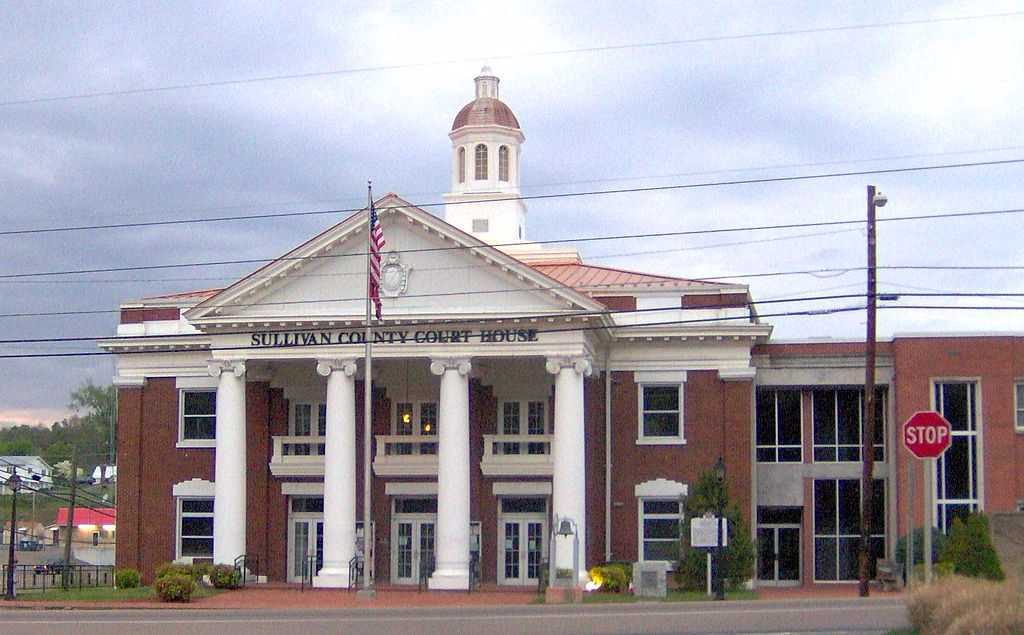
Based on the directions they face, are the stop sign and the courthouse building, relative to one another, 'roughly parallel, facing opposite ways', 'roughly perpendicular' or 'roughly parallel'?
roughly parallel

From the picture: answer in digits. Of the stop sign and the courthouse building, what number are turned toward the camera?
2

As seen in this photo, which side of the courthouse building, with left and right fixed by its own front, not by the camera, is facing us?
front

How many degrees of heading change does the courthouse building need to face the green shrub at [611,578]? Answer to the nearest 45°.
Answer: approximately 45° to its left

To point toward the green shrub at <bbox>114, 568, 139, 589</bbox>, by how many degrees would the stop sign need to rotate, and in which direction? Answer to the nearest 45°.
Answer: approximately 135° to its right

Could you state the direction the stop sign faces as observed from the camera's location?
facing the viewer

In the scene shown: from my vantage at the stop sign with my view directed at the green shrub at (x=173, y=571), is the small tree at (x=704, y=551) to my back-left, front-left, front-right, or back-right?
front-right

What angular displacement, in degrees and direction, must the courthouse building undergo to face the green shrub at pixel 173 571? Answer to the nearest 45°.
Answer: approximately 45° to its right

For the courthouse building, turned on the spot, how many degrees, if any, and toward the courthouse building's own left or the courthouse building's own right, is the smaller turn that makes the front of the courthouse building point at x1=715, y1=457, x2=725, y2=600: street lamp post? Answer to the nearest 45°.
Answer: approximately 45° to the courthouse building's own left

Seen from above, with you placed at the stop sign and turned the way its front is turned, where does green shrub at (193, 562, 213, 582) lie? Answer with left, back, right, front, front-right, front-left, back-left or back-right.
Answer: back-right
